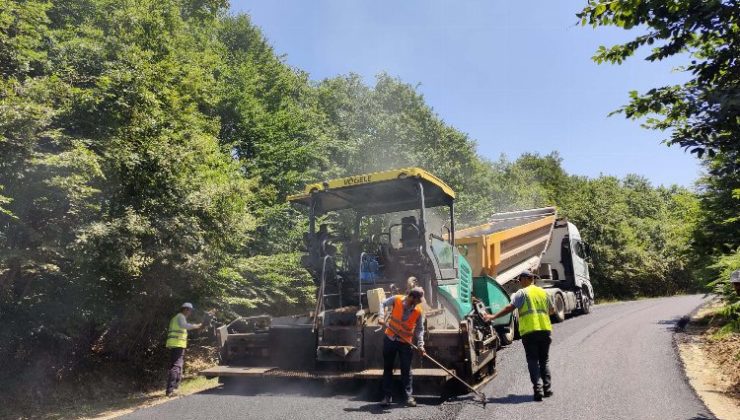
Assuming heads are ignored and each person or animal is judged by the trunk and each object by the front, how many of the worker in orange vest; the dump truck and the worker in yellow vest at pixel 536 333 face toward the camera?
1

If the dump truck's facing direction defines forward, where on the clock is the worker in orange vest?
The worker in orange vest is roughly at 5 o'clock from the dump truck.

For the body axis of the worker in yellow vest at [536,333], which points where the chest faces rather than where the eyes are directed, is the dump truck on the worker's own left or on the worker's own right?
on the worker's own right

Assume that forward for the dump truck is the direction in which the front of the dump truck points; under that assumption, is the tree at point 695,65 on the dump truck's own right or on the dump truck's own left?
on the dump truck's own right

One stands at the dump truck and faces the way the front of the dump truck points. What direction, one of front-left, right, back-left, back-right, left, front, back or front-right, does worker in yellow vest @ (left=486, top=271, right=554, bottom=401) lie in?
back-right

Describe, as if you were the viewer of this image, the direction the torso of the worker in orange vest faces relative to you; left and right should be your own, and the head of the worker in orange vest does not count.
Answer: facing the viewer

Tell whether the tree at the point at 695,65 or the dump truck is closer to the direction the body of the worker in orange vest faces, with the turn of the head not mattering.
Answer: the tree

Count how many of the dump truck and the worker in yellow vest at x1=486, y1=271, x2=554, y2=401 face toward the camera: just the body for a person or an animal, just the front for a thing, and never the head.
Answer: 0

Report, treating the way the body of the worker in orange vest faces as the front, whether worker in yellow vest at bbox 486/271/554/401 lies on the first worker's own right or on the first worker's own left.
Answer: on the first worker's own left

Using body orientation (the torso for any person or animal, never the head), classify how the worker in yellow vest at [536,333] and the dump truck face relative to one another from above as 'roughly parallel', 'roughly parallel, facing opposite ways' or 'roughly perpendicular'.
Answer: roughly perpendicular

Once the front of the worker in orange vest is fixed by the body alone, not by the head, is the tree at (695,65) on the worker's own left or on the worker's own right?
on the worker's own left

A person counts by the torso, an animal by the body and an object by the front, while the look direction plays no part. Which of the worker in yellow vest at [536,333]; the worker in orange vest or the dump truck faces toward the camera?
the worker in orange vest

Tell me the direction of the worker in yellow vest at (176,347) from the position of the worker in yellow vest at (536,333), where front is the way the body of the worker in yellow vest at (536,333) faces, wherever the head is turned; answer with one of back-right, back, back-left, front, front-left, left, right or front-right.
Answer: front-left

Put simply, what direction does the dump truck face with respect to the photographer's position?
facing away from the viewer and to the right of the viewer
